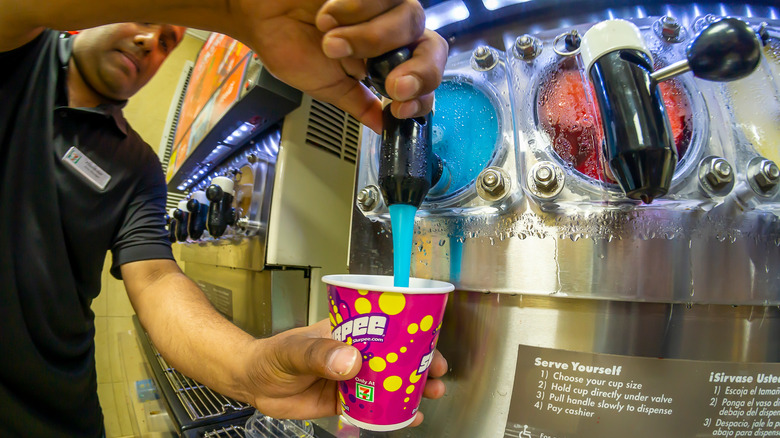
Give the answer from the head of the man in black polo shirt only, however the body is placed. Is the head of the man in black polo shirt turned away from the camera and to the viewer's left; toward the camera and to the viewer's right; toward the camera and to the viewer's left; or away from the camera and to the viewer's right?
toward the camera and to the viewer's right

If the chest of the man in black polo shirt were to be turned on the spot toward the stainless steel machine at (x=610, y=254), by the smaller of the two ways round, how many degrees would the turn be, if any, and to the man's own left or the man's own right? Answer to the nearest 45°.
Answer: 0° — they already face it

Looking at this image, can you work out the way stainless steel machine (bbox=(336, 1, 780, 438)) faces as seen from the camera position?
facing the viewer

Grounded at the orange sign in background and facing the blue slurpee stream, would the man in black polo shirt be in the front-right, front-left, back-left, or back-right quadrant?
front-right

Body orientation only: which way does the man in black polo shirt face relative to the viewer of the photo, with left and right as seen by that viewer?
facing the viewer and to the right of the viewer
